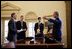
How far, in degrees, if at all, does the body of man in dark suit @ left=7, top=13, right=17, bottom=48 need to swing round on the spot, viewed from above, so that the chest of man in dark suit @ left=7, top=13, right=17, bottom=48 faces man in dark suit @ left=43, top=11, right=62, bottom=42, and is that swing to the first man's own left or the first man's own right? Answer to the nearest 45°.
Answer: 0° — they already face them

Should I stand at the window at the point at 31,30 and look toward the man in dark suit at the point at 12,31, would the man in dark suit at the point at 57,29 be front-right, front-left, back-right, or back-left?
back-left

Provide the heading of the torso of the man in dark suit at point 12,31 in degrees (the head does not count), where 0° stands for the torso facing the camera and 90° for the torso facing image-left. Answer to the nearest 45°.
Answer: approximately 270°

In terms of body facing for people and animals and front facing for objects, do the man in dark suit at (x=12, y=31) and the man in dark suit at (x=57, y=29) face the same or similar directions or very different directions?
very different directions

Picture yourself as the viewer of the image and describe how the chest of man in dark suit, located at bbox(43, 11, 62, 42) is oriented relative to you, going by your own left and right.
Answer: facing to the left of the viewer
